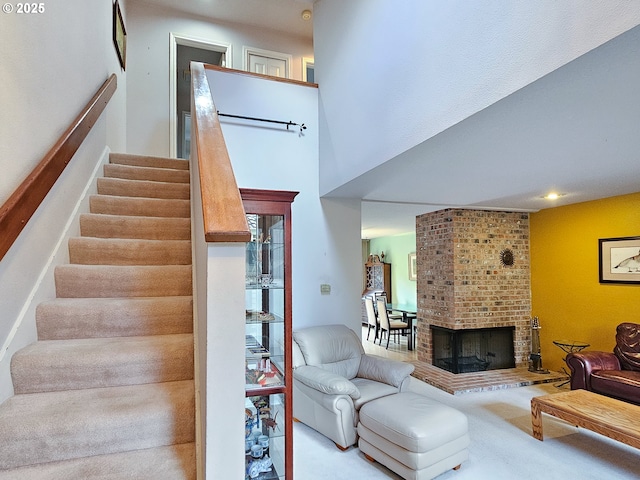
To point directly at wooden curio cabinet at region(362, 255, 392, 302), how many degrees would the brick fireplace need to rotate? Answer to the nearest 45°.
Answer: approximately 135° to its right

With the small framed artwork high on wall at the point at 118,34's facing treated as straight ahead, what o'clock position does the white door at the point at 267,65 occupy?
The white door is roughly at 11 o'clock from the small framed artwork high on wall.

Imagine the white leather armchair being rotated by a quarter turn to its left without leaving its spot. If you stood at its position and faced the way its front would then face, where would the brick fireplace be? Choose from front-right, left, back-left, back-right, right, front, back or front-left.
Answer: front

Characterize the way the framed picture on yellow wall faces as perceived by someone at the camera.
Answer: facing the viewer and to the left of the viewer

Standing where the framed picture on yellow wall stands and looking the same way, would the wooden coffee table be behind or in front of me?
in front

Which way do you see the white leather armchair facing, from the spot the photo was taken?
facing the viewer and to the right of the viewer

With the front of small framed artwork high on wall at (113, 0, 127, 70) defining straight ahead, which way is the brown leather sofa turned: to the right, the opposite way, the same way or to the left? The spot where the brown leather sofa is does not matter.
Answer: the opposite way

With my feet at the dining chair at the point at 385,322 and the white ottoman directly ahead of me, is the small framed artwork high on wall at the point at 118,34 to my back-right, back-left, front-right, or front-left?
front-right

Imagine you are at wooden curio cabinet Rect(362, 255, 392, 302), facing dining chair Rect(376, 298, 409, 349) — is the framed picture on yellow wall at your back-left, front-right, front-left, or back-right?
front-left

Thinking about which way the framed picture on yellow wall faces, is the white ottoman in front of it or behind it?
in front

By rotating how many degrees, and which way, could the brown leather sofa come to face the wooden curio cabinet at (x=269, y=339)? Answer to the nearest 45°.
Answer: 0° — it already faces it

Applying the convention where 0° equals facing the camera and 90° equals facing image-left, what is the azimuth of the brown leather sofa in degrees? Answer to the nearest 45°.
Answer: approximately 45°

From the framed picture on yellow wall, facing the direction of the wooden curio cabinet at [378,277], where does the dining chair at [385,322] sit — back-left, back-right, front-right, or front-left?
front-left

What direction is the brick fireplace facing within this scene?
toward the camera
